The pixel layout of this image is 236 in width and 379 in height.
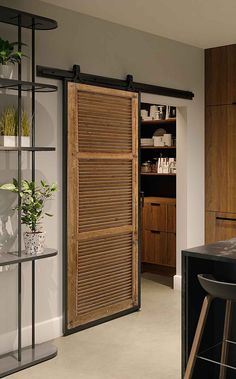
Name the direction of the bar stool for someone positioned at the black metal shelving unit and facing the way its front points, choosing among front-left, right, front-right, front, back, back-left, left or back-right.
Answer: front

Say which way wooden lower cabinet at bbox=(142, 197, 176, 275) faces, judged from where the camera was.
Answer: facing the viewer and to the left of the viewer

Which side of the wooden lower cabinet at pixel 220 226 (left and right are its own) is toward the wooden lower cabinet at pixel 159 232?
right

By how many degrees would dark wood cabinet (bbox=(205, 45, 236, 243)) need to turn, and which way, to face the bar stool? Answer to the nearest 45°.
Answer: approximately 45° to its left

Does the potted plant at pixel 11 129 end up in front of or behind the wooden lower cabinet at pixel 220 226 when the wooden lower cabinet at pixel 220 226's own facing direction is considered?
in front

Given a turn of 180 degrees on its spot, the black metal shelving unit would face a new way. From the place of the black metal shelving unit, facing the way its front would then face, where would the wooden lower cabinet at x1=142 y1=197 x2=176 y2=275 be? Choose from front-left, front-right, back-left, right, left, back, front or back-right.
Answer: right

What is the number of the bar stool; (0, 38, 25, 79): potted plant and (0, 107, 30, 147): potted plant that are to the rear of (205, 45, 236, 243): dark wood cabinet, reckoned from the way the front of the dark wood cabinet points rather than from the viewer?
0

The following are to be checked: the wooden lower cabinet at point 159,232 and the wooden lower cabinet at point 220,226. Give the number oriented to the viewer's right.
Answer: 0

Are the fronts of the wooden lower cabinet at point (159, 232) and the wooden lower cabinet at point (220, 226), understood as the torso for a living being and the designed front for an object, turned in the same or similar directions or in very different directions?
same or similar directions

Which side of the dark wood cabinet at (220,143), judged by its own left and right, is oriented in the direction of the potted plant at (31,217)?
front

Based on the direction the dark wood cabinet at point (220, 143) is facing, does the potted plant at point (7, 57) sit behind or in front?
in front

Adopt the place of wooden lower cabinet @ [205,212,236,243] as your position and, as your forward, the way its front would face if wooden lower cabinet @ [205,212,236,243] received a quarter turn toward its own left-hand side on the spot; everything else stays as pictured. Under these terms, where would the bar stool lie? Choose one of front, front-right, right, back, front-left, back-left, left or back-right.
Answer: front-right

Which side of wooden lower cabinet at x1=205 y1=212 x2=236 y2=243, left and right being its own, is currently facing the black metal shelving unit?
front

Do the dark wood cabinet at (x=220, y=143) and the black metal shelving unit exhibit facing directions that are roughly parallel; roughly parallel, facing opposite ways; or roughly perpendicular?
roughly perpendicular

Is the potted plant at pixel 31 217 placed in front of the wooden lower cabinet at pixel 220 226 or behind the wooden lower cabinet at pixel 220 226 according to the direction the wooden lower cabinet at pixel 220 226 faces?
in front

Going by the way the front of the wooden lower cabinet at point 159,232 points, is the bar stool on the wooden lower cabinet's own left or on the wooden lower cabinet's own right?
on the wooden lower cabinet's own left
